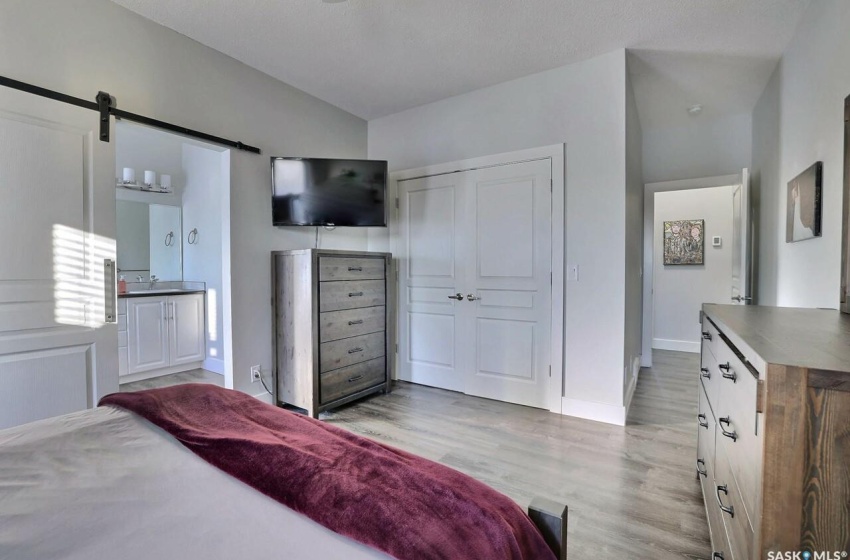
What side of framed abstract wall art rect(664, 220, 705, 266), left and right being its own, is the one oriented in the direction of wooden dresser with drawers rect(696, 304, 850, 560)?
front

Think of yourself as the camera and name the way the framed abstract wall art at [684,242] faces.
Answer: facing the viewer

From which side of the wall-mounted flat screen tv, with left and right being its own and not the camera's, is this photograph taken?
front

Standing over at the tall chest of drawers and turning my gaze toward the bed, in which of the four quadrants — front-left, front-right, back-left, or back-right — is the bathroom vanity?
back-right

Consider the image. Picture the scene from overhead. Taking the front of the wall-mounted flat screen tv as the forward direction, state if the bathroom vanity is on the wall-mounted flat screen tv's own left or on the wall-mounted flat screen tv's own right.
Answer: on the wall-mounted flat screen tv's own right

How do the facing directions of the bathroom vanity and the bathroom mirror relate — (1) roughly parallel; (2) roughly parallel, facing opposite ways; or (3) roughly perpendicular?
roughly parallel

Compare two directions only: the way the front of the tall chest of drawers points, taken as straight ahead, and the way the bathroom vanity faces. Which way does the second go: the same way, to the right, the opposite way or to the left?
the same way

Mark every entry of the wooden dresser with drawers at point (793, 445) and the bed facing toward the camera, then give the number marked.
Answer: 0

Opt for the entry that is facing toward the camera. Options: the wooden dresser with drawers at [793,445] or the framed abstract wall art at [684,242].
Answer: the framed abstract wall art

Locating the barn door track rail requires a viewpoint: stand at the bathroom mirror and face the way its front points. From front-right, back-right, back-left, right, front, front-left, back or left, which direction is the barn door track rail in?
front-right

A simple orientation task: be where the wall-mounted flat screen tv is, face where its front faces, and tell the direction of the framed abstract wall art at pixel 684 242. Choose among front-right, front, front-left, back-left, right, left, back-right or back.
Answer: left

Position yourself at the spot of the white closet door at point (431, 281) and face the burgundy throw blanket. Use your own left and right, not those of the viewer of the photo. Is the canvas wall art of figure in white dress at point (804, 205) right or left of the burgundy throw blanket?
left

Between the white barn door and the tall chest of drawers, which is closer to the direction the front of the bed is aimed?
the tall chest of drawers

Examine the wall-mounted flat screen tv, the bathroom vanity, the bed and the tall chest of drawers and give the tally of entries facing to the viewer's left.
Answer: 0

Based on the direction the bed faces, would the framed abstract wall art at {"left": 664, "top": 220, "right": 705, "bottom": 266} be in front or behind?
in front

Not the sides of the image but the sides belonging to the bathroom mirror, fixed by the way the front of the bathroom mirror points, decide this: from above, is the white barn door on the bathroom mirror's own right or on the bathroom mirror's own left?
on the bathroom mirror's own right

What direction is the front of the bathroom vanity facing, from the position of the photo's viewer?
facing the viewer and to the right of the viewer

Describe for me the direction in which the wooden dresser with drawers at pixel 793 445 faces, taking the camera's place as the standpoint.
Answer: facing to the left of the viewer

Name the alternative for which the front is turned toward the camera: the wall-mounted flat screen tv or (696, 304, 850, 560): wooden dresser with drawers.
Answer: the wall-mounted flat screen tv

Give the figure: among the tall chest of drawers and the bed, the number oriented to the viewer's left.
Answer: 0

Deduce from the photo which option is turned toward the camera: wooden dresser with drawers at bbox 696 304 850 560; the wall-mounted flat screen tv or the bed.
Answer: the wall-mounted flat screen tv

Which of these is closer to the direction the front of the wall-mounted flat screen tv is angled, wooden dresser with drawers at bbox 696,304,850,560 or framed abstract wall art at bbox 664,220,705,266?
the wooden dresser with drawers
